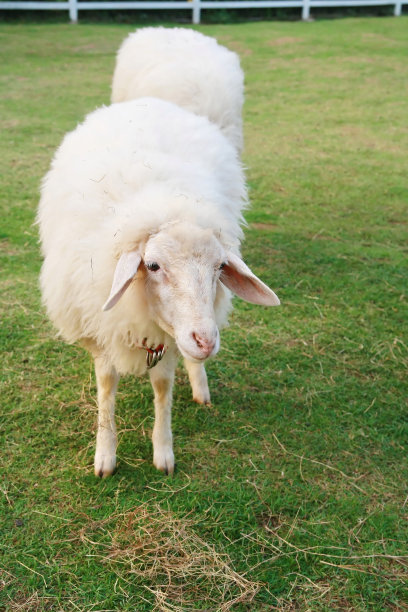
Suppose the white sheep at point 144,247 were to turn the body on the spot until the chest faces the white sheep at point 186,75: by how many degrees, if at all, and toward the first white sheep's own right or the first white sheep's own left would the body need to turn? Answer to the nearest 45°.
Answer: approximately 180°

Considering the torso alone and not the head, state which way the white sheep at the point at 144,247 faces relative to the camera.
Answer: toward the camera

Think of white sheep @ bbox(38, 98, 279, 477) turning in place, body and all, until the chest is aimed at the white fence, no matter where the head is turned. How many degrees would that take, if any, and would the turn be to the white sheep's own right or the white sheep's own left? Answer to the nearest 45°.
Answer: approximately 180°
